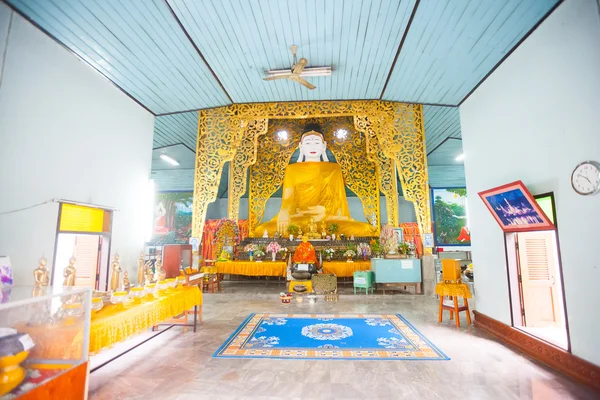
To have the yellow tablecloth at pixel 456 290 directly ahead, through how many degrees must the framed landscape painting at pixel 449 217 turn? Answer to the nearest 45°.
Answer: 0° — it already faces it

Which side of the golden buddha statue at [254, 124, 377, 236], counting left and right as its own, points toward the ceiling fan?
front

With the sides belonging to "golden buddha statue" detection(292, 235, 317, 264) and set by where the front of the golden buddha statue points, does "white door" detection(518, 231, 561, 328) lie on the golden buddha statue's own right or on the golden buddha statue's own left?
on the golden buddha statue's own left

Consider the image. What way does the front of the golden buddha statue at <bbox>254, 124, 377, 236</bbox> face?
toward the camera

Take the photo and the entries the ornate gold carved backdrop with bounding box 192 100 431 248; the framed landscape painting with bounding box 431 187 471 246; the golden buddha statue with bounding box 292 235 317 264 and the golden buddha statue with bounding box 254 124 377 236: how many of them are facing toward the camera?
4

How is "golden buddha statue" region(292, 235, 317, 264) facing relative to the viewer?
toward the camera

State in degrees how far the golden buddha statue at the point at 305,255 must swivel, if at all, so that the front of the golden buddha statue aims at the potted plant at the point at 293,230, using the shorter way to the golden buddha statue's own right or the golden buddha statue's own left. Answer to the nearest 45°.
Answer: approximately 180°

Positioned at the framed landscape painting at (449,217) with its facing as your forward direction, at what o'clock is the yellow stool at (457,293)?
The yellow stool is roughly at 12 o'clock from the framed landscape painting.

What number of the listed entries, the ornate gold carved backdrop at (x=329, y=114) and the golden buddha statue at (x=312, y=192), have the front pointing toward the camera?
2

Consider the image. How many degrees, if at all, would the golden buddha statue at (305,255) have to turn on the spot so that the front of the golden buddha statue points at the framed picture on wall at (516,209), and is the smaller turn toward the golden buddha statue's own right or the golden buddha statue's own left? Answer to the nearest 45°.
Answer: approximately 45° to the golden buddha statue's own left

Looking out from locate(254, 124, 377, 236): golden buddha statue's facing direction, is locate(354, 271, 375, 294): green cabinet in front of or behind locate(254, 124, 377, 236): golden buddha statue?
in front

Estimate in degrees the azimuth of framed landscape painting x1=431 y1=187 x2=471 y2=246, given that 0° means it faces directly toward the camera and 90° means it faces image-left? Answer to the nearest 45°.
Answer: approximately 0°

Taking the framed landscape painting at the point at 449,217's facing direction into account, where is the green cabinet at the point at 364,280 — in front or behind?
in front

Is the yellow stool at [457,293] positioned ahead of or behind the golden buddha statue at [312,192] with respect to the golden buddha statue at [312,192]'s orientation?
ahead

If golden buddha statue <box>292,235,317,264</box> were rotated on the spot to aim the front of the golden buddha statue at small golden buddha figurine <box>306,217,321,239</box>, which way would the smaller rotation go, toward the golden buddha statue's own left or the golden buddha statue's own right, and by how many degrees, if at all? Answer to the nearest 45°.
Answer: approximately 180°
